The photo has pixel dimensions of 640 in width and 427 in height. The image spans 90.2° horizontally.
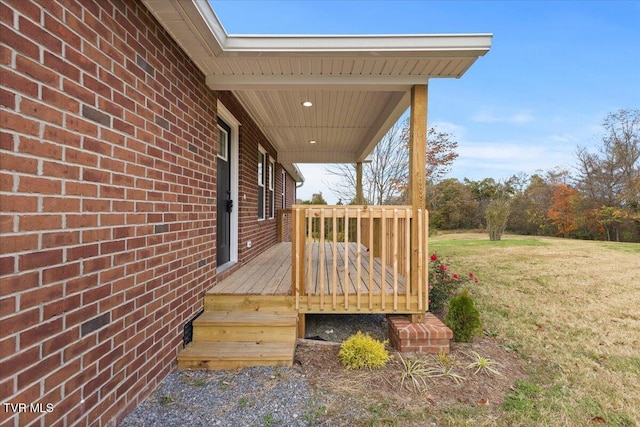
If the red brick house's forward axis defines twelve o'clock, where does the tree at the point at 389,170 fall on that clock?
The tree is roughly at 10 o'clock from the red brick house.

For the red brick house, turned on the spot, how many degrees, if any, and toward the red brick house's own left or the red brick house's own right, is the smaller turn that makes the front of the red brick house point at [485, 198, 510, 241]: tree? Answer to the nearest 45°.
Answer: approximately 45° to the red brick house's own left

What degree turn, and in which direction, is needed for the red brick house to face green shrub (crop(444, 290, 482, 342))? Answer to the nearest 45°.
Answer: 0° — it already faces it

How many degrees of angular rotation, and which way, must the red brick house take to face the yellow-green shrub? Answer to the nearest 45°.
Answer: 0° — it already faces it

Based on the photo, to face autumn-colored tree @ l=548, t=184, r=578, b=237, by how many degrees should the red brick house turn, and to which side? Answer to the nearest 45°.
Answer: approximately 45° to its left

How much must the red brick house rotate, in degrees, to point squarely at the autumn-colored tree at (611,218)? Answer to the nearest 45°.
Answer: approximately 45° to its left

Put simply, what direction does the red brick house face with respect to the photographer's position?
facing to the right of the viewer

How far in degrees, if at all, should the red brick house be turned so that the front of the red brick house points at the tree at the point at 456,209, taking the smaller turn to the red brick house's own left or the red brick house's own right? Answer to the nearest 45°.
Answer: approximately 45° to the red brick house's own left

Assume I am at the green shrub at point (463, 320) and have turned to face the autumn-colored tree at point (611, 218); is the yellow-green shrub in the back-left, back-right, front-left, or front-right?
back-left
